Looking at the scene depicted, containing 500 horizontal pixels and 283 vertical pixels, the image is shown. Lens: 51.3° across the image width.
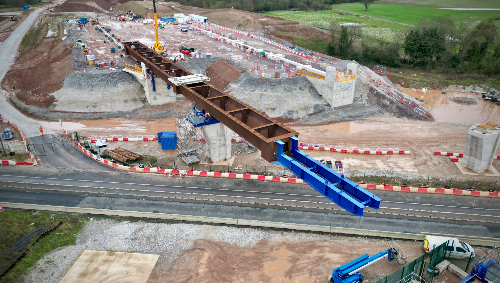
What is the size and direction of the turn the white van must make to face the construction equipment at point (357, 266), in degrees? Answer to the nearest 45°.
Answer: approximately 135° to its right

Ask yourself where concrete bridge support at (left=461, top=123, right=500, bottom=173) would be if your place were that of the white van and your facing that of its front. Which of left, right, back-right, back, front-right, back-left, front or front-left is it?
left

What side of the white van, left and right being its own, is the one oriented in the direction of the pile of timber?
back

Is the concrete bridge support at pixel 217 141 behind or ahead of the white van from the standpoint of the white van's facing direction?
behind

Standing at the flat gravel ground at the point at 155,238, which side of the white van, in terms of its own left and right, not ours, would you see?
back

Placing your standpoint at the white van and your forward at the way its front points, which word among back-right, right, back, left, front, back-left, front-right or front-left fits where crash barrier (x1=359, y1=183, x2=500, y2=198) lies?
left

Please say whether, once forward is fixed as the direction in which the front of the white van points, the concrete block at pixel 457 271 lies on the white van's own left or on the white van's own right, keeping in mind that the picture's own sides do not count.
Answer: on the white van's own right

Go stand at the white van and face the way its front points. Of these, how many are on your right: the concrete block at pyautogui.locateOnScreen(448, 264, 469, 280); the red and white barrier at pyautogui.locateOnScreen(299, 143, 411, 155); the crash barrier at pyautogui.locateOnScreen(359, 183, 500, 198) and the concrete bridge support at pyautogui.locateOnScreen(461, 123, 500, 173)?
1

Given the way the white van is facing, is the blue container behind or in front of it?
behind

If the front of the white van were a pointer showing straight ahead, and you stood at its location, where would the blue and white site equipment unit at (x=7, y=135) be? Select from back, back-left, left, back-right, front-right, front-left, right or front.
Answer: back

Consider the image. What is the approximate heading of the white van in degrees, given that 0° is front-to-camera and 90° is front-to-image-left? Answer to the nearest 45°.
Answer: approximately 270°

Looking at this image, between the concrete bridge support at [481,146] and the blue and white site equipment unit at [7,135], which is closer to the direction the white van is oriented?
the concrete bridge support
